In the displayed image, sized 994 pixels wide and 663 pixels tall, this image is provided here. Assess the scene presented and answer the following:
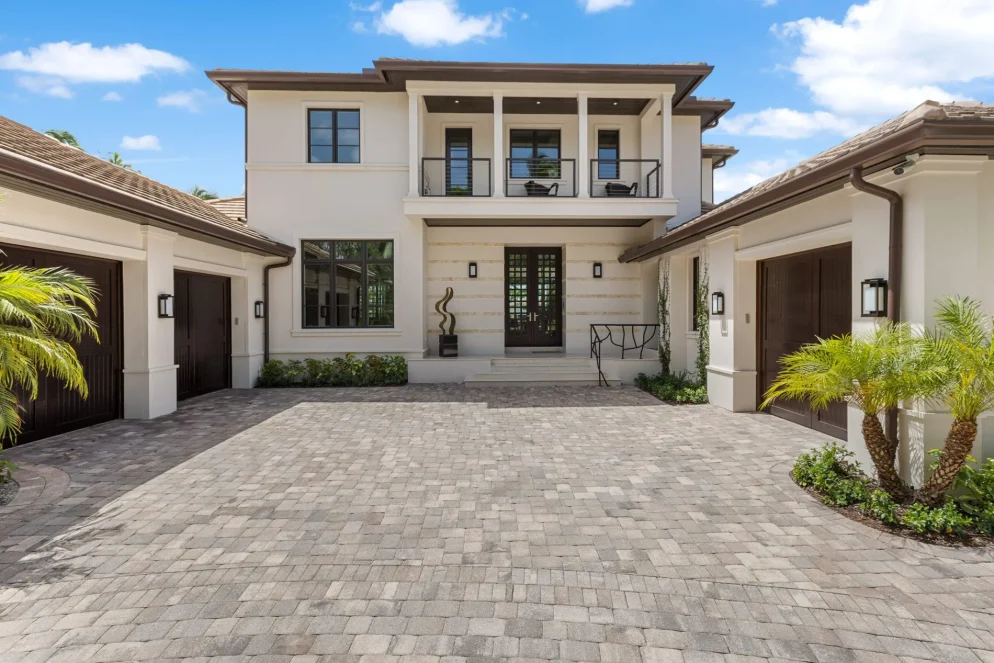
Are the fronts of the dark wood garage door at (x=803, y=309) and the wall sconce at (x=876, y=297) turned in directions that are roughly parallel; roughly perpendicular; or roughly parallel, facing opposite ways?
roughly parallel

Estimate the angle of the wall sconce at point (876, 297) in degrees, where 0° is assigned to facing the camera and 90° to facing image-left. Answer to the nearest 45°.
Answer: approximately 45°

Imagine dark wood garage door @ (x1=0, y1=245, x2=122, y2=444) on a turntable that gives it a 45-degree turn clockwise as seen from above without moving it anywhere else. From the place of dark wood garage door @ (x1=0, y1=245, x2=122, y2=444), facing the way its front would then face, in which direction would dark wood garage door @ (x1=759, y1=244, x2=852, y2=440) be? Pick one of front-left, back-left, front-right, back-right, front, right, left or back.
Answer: front-left

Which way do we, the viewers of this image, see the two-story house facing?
facing the viewer

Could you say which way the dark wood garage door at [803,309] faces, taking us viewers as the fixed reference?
facing the viewer and to the left of the viewer

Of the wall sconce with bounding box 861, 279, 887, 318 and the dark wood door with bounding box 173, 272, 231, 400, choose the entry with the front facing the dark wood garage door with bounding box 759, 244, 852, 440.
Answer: the dark wood door

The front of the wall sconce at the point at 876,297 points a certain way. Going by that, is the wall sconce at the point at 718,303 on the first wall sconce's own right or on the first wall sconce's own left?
on the first wall sconce's own right

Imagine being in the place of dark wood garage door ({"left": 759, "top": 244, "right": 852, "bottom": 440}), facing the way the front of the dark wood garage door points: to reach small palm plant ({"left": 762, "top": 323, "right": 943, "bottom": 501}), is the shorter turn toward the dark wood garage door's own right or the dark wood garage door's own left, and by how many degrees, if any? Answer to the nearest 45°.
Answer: approximately 45° to the dark wood garage door's own left

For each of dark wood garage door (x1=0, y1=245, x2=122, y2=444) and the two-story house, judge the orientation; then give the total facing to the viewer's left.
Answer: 0

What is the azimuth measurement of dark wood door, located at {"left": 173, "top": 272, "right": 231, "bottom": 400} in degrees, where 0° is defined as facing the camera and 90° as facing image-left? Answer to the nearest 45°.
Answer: approximately 315°

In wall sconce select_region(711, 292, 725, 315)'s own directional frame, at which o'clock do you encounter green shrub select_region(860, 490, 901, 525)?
The green shrub is roughly at 10 o'clock from the wall sconce.

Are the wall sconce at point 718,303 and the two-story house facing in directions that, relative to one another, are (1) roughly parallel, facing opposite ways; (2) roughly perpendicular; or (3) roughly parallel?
roughly perpendicular

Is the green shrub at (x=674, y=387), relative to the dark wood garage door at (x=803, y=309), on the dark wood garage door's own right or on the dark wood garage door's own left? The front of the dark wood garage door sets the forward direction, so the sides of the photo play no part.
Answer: on the dark wood garage door's own right

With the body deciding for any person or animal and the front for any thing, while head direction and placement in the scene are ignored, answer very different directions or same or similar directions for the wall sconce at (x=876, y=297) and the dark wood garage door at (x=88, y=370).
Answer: very different directions

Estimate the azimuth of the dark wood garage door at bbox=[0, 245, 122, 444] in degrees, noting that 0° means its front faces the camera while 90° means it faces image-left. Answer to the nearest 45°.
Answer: approximately 315°
